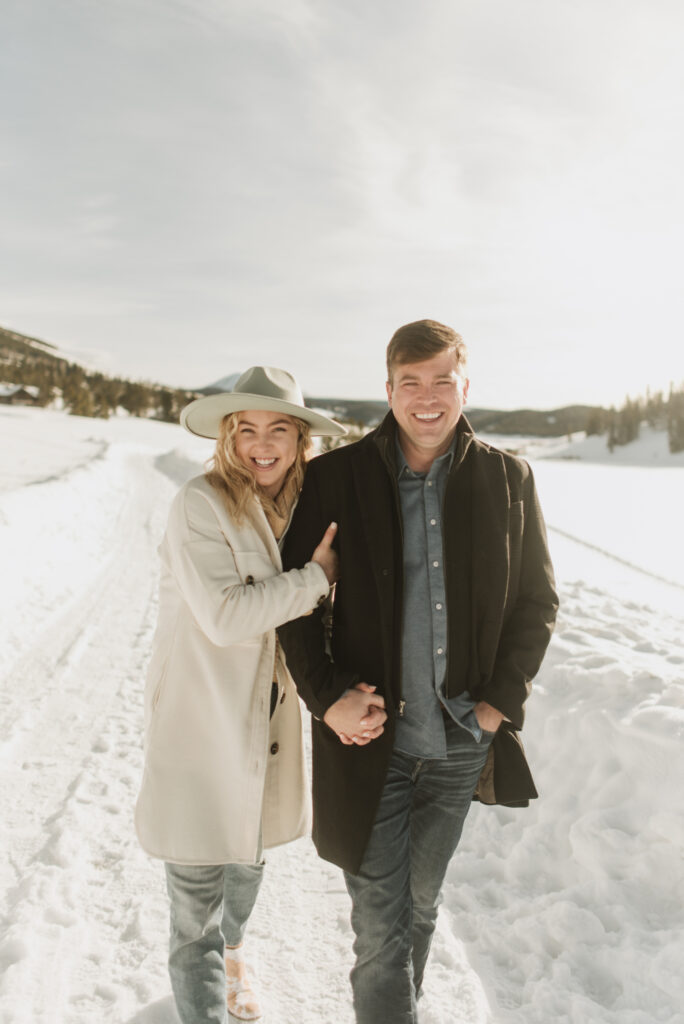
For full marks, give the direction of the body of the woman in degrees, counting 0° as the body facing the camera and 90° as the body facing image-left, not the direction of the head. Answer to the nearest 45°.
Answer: approximately 315°

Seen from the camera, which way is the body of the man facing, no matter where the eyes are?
toward the camera

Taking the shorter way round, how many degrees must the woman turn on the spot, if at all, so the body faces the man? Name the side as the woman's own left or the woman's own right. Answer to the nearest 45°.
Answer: approximately 45° to the woman's own left

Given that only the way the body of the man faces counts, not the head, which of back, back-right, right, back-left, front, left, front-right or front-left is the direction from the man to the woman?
right
